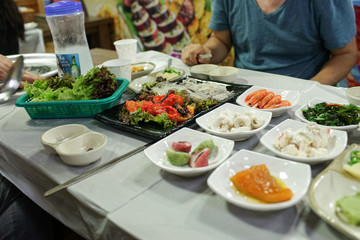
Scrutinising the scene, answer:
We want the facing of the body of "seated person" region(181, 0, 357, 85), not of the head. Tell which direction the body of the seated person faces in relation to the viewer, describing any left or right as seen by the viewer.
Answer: facing the viewer and to the left of the viewer

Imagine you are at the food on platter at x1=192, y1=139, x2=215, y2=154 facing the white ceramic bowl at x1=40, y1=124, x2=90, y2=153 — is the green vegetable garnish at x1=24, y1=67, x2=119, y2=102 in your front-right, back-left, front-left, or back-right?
front-right

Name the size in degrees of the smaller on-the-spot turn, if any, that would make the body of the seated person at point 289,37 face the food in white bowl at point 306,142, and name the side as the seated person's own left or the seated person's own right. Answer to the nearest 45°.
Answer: approximately 45° to the seated person's own left

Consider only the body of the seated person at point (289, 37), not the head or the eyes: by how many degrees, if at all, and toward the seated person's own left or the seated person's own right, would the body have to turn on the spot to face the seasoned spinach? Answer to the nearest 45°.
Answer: approximately 45° to the seated person's own left

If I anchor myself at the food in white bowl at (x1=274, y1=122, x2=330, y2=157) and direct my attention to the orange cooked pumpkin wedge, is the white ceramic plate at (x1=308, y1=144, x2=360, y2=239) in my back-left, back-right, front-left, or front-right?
front-left

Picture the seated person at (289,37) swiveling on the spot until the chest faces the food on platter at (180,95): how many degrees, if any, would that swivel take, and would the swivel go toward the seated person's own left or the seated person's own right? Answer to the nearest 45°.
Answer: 0° — they already face it

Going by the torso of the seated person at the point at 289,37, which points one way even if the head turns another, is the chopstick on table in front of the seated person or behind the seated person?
in front

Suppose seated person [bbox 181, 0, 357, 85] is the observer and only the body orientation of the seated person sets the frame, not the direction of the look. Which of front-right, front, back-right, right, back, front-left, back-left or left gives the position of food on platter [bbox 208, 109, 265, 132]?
front-left

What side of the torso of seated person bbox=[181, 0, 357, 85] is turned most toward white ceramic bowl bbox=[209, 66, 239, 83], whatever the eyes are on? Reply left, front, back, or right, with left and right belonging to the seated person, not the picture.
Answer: front

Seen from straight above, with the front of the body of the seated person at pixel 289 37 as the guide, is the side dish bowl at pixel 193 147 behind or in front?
in front

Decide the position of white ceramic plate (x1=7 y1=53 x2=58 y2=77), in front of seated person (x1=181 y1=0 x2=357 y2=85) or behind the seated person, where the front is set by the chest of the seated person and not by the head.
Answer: in front

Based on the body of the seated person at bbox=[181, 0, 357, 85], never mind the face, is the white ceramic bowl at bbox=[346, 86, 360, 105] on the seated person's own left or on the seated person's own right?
on the seated person's own left

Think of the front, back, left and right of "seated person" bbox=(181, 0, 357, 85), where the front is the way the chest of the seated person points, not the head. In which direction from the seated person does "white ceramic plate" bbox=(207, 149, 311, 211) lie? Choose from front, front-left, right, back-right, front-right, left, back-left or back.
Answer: front-left

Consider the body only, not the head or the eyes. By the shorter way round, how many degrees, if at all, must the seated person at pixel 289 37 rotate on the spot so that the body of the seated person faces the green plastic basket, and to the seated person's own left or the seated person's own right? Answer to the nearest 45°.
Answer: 0° — they already face it

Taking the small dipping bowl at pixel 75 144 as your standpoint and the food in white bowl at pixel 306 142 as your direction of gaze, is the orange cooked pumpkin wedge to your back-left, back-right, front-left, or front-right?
front-right
